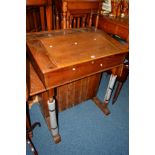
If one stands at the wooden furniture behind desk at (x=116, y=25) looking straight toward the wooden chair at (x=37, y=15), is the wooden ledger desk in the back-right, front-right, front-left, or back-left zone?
front-left

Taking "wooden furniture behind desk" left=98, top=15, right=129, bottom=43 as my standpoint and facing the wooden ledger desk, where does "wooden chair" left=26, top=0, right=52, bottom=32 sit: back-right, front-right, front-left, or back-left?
front-right

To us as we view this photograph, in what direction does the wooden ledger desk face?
facing the viewer and to the right of the viewer
